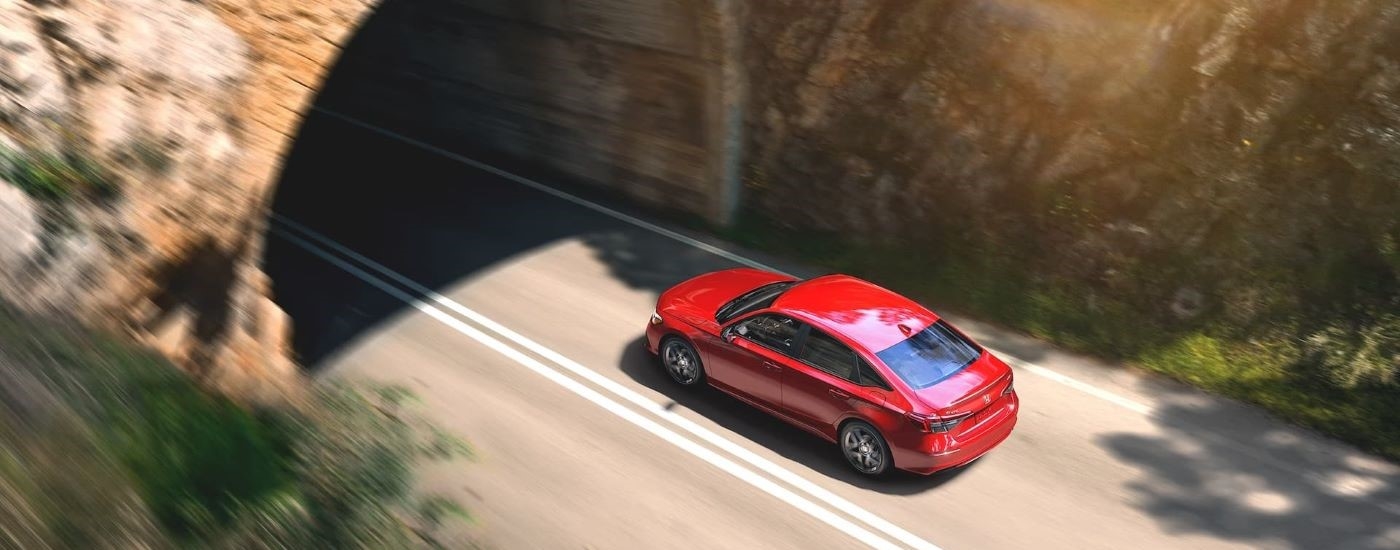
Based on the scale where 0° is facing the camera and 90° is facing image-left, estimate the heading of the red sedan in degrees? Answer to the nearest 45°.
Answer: approximately 135°
